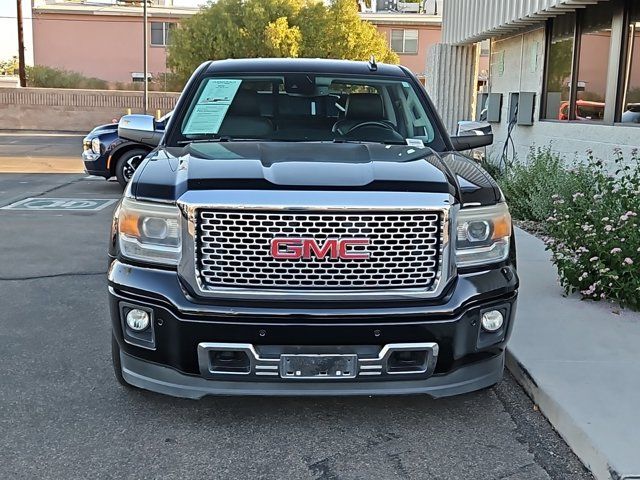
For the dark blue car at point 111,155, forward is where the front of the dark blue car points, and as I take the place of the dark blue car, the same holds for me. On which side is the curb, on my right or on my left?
on my left

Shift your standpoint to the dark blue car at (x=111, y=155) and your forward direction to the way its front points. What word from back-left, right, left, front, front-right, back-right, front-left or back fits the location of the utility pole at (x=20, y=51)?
back-right

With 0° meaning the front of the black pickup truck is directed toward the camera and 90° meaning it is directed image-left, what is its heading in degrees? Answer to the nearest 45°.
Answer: approximately 0°

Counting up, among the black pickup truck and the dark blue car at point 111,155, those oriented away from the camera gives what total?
0

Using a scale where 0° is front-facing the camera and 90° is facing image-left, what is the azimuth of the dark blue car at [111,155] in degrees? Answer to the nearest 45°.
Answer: approximately 45°

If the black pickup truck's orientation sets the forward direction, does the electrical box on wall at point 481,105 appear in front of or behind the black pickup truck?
behind
